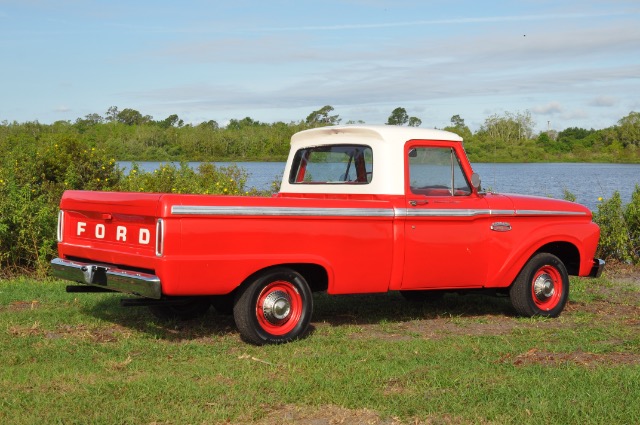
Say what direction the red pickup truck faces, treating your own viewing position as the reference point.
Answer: facing away from the viewer and to the right of the viewer

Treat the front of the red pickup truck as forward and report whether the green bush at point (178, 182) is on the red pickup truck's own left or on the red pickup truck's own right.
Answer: on the red pickup truck's own left

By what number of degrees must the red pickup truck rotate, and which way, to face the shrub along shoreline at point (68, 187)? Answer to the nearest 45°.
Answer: approximately 90° to its left

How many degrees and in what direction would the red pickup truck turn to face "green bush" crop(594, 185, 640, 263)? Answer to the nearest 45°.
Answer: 0° — it already faces it
